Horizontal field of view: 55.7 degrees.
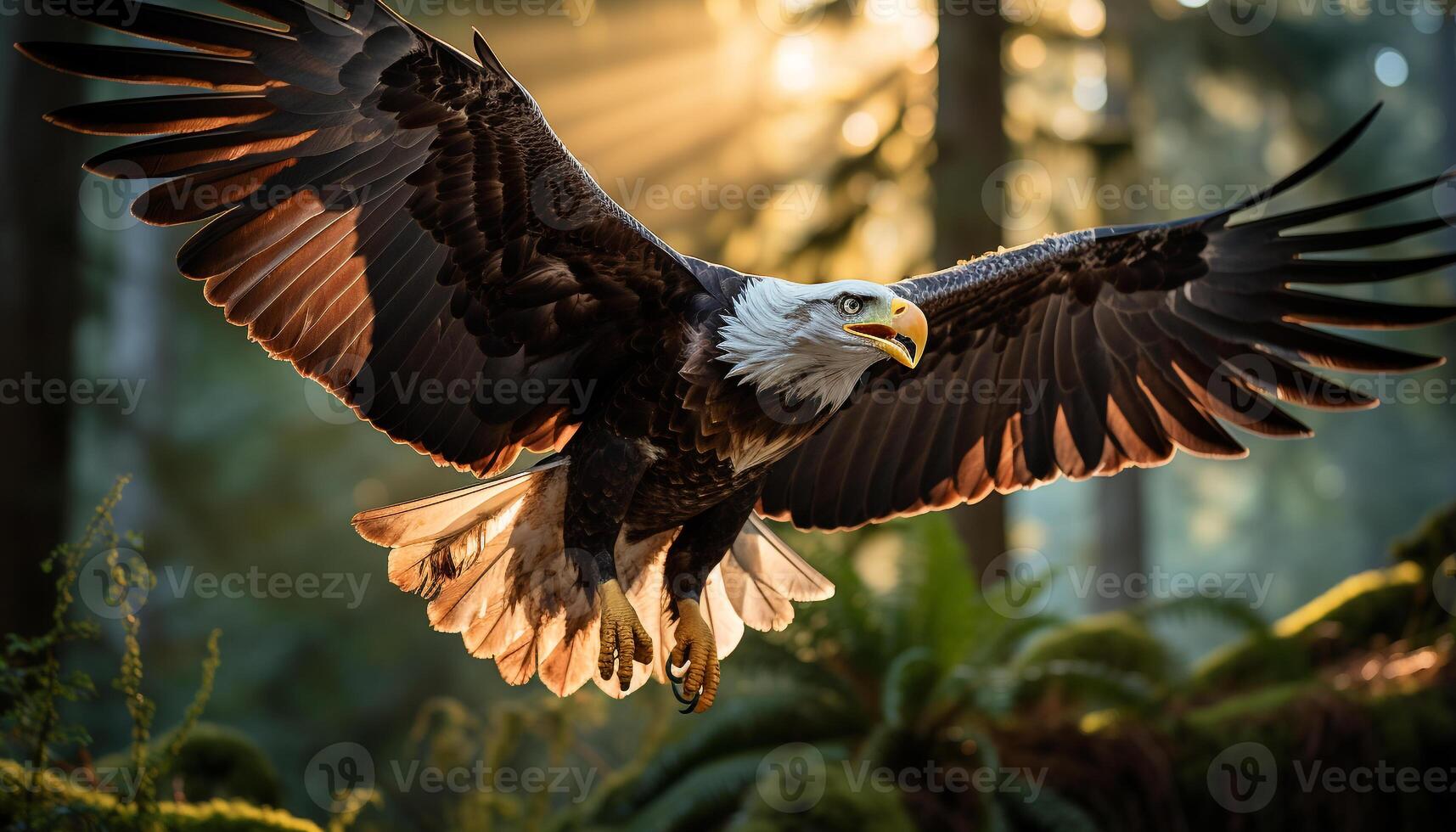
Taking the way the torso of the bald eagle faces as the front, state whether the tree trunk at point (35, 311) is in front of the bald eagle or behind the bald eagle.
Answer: behind

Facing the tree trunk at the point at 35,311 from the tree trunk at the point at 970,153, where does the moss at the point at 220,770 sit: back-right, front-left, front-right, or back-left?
front-left

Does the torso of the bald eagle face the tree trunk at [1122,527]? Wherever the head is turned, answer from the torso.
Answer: no

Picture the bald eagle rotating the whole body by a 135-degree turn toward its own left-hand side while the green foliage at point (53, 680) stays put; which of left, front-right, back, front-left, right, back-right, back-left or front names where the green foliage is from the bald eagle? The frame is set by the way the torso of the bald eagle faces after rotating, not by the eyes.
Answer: left

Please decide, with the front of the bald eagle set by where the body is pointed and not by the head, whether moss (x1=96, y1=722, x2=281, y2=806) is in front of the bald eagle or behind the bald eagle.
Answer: behind

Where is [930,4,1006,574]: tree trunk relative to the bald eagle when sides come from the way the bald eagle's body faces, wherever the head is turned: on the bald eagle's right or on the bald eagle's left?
on the bald eagle's left
